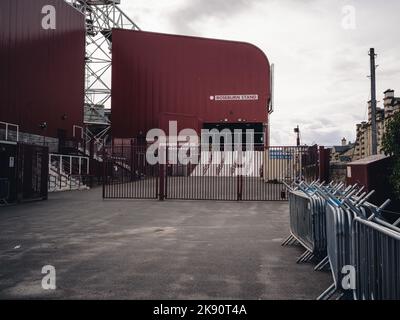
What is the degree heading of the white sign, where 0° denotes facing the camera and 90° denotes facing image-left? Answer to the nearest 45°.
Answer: approximately 0°

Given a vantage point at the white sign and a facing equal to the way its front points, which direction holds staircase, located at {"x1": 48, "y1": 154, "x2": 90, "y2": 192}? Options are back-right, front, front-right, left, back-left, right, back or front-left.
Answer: front-right

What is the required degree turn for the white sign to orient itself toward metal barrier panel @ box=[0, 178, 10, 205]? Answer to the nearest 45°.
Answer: approximately 45° to its right

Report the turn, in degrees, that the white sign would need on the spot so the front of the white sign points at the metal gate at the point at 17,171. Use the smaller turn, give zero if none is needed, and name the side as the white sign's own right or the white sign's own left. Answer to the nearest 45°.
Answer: approximately 45° to the white sign's own right

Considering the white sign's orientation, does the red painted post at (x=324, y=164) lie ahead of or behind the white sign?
ahead
